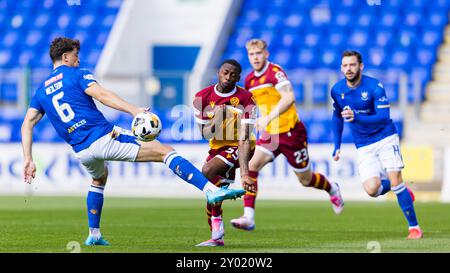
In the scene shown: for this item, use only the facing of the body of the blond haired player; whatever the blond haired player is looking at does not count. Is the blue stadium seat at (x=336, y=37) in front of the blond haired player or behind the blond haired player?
behind

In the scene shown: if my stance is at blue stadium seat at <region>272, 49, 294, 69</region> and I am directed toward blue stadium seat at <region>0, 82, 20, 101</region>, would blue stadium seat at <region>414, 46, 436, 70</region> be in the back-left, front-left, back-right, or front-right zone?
back-left

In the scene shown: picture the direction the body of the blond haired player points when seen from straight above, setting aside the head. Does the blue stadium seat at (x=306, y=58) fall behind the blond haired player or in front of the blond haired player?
behind

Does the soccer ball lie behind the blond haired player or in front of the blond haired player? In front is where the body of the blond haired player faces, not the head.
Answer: in front

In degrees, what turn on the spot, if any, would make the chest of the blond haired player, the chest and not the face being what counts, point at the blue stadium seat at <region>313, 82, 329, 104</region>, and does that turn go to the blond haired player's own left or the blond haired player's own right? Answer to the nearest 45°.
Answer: approximately 135° to the blond haired player's own right

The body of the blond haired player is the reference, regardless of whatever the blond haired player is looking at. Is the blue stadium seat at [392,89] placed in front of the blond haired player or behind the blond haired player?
behind

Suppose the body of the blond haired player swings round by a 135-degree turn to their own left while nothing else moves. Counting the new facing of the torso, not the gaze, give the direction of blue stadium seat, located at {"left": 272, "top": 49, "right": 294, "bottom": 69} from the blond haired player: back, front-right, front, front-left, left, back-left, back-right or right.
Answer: left
